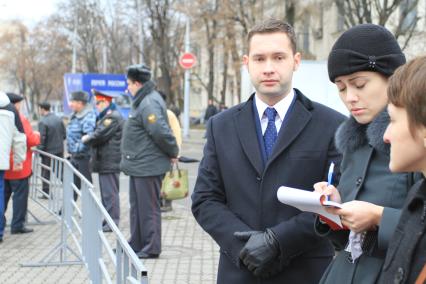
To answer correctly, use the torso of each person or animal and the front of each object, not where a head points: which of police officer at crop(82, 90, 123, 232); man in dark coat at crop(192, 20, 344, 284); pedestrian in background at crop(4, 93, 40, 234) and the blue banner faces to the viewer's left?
the police officer

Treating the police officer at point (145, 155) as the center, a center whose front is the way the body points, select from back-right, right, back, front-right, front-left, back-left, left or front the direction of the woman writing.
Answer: left

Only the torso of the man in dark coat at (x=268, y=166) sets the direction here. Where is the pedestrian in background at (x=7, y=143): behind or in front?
behind

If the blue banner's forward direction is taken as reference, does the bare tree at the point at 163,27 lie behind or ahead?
behind

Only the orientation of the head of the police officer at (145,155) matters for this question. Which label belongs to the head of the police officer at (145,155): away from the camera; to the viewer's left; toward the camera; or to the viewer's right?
to the viewer's left

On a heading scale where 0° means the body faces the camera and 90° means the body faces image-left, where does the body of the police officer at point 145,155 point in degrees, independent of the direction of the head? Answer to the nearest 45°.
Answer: approximately 90°

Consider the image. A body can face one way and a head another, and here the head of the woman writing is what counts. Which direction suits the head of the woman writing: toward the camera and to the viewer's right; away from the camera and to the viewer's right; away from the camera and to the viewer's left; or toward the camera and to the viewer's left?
toward the camera and to the viewer's left

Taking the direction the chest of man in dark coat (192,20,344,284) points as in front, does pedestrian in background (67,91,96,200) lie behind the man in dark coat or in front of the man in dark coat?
behind

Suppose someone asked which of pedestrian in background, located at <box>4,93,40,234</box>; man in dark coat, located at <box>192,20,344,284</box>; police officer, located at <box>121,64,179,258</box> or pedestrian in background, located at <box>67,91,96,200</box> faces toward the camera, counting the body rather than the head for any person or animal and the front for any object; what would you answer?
the man in dark coat

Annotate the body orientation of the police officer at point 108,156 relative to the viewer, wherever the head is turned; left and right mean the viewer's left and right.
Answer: facing to the left of the viewer
